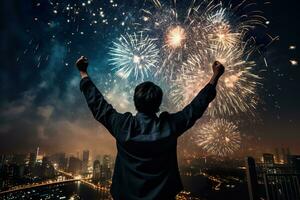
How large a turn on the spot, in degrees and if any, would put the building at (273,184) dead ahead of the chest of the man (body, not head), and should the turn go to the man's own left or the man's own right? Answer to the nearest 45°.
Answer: approximately 45° to the man's own right

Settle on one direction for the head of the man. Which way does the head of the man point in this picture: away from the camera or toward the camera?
away from the camera

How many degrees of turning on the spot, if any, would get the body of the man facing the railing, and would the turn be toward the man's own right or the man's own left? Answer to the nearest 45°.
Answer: approximately 45° to the man's own right

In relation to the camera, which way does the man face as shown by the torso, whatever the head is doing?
away from the camera

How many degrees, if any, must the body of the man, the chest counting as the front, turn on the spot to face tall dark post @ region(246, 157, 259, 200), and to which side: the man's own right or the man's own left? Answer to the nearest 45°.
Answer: approximately 45° to the man's own right
